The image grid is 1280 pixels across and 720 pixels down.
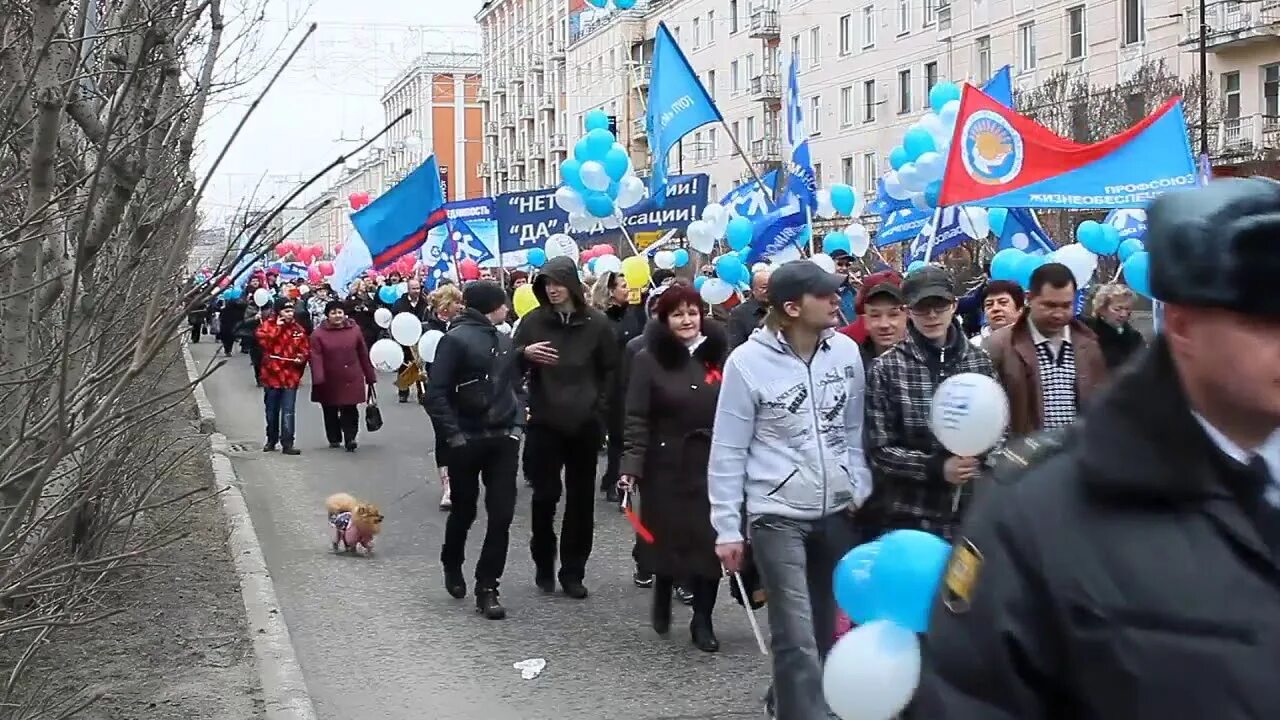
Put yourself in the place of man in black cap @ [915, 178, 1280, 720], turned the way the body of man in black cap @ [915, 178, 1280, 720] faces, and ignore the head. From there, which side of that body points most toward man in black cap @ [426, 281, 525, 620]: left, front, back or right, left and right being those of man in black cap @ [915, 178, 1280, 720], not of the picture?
back

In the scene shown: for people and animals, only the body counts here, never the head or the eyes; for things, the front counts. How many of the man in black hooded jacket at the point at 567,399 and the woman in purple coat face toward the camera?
2

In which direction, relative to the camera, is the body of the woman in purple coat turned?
toward the camera

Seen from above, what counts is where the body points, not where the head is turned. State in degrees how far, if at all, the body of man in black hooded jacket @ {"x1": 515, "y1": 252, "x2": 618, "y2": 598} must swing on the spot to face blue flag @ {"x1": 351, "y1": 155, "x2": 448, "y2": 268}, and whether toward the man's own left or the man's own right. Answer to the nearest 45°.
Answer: approximately 180°

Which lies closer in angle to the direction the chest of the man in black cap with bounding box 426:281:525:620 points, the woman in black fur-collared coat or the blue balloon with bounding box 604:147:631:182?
the woman in black fur-collared coat

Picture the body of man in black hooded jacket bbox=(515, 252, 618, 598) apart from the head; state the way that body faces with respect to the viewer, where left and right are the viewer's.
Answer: facing the viewer

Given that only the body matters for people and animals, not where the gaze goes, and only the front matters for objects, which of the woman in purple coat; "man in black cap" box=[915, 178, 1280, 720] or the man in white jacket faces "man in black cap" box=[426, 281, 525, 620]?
the woman in purple coat

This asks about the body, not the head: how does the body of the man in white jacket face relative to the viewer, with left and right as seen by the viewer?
facing the viewer and to the right of the viewer
